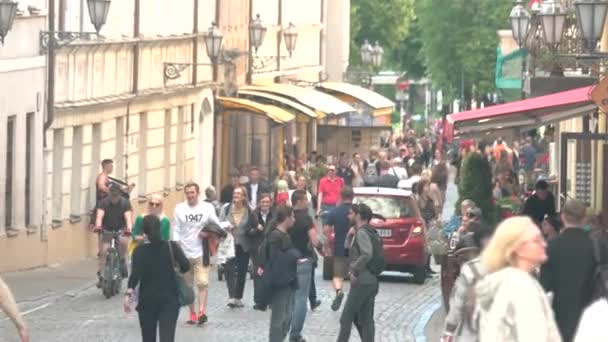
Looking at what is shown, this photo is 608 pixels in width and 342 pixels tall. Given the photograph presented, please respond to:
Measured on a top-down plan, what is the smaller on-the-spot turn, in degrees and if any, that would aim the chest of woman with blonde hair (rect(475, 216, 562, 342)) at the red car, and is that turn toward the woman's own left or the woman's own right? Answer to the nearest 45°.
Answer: approximately 90° to the woman's own left

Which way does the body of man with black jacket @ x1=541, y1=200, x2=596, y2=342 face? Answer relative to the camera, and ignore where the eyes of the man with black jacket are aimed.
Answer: away from the camera

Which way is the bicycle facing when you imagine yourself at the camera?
facing the viewer

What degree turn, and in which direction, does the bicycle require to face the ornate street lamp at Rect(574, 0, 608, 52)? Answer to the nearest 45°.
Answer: approximately 45° to its left

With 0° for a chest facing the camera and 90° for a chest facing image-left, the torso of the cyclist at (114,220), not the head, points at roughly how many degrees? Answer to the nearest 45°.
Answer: approximately 0°

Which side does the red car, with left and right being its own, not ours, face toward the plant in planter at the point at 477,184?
right

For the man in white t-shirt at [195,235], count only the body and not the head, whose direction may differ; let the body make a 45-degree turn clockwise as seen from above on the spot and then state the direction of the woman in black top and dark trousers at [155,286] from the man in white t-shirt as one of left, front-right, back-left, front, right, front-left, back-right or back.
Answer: front-left

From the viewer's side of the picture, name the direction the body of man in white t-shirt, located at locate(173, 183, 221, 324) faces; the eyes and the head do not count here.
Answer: toward the camera

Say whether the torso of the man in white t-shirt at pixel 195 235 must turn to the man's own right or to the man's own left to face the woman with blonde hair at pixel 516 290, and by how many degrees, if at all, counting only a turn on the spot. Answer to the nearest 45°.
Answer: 0° — they already face them

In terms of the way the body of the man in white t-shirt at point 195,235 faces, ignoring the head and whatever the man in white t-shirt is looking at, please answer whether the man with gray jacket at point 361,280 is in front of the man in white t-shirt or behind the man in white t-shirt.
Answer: in front

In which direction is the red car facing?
away from the camera

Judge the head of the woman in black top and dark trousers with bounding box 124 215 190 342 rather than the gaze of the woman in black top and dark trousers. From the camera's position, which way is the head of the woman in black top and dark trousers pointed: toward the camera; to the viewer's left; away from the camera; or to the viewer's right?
away from the camera
